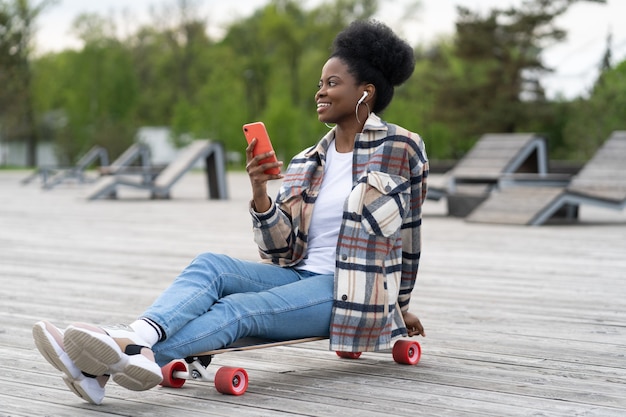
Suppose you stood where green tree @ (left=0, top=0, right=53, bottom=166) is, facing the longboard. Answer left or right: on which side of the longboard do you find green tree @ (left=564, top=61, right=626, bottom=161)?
left

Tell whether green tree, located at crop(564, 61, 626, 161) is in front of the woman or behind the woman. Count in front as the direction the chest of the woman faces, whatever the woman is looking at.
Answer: behind

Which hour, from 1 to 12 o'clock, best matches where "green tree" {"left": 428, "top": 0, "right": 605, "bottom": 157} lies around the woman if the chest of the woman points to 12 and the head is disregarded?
The green tree is roughly at 5 o'clock from the woman.

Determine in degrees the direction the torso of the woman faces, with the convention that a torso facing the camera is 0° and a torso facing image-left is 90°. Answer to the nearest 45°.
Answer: approximately 45°

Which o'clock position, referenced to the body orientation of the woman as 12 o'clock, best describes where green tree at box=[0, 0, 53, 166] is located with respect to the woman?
The green tree is roughly at 4 o'clock from the woman.

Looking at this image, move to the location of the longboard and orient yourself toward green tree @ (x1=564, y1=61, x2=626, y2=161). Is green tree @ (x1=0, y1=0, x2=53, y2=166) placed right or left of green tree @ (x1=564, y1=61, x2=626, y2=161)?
left
